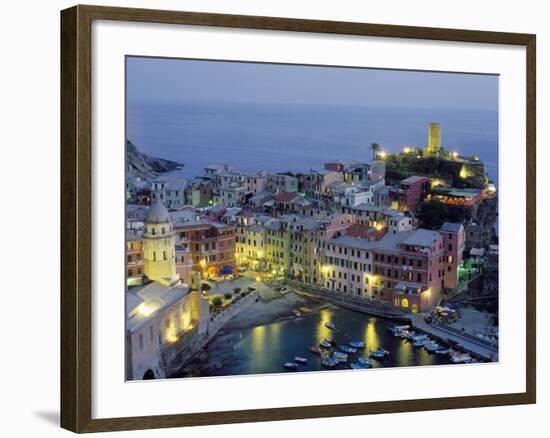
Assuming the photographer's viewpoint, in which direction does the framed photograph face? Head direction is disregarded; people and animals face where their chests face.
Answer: facing the viewer and to the right of the viewer
